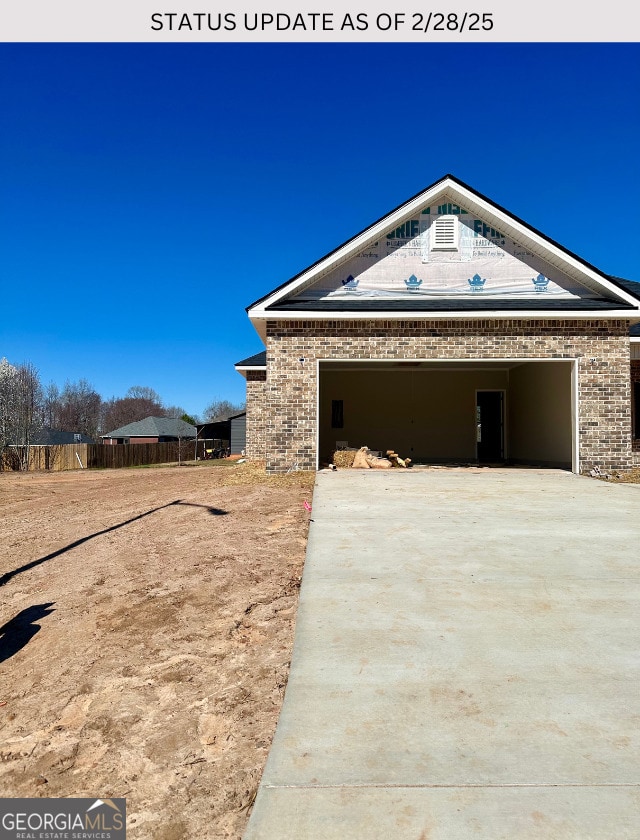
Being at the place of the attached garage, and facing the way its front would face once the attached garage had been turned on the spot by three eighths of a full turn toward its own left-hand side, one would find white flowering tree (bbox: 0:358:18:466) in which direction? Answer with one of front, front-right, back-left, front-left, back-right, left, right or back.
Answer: left

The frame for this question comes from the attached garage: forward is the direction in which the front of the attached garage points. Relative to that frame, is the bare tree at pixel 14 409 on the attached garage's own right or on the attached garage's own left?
on the attached garage's own right

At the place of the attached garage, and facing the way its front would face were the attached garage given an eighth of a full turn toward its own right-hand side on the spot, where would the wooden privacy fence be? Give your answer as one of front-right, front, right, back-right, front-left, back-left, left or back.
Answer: right

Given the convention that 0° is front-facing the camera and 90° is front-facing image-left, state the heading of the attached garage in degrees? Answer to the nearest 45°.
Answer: approximately 0°
